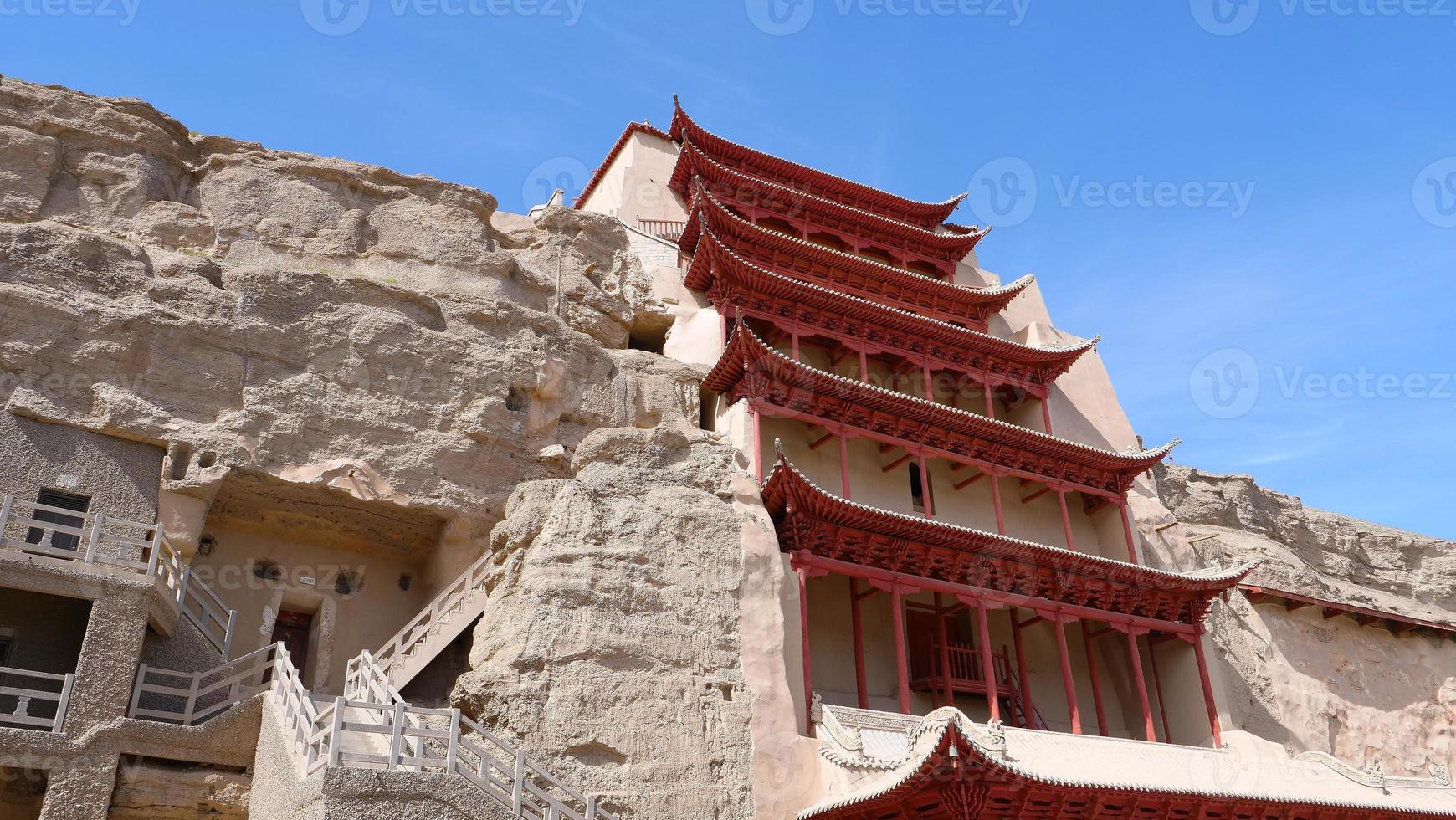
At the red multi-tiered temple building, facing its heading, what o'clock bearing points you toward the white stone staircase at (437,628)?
The white stone staircase is roughly at 3 o'clock from the red multi-tiered temple building.
